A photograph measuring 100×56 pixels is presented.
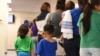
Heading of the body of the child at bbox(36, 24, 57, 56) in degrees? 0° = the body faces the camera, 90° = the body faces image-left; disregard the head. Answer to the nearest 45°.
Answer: approximately 180°

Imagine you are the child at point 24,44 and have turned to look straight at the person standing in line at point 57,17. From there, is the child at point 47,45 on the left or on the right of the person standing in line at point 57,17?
right

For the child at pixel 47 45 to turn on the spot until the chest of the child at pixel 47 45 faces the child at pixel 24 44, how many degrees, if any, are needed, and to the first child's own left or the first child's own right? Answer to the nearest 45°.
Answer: approximately 45° to the first child's own left

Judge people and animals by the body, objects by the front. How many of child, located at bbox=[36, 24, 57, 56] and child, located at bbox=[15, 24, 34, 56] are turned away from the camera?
2

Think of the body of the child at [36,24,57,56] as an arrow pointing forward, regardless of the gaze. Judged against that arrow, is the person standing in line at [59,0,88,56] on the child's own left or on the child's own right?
on the child's own right

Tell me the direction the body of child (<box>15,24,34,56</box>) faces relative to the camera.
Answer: away from the camera

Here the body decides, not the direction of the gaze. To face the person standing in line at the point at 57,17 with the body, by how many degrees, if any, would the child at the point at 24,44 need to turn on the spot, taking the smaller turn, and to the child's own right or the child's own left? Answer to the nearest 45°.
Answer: approximately 90° to the child's own right
